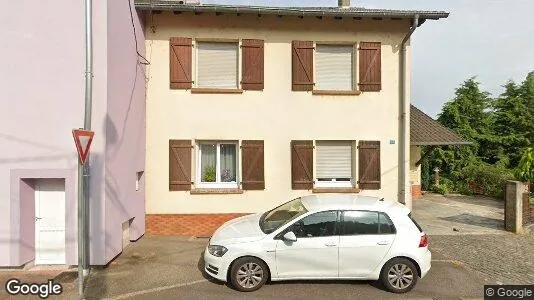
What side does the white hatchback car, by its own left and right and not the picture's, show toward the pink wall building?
front

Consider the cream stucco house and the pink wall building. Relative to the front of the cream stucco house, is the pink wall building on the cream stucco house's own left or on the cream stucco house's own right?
on the cream stucco house's own right

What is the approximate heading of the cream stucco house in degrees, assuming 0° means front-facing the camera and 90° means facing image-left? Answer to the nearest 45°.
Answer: approximately 0°

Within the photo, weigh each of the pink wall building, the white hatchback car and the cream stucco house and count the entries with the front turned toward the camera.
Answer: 2

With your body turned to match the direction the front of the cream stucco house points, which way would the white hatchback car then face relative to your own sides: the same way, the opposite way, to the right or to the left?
to the right

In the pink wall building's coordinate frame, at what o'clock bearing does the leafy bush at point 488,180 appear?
The leafy bush is roughly at 9 o'clock from the pink wall building.

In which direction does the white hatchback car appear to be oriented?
to the viewer's left

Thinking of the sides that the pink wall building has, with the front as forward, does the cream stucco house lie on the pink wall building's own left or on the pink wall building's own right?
on the pink wall building's own left

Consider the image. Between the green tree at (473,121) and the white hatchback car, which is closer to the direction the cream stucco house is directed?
the white hatchback car

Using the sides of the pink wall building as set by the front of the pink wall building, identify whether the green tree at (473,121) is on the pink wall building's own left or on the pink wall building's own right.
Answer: on the pink wall building's own left

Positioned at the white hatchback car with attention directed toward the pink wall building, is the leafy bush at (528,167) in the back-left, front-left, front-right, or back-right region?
back-right
